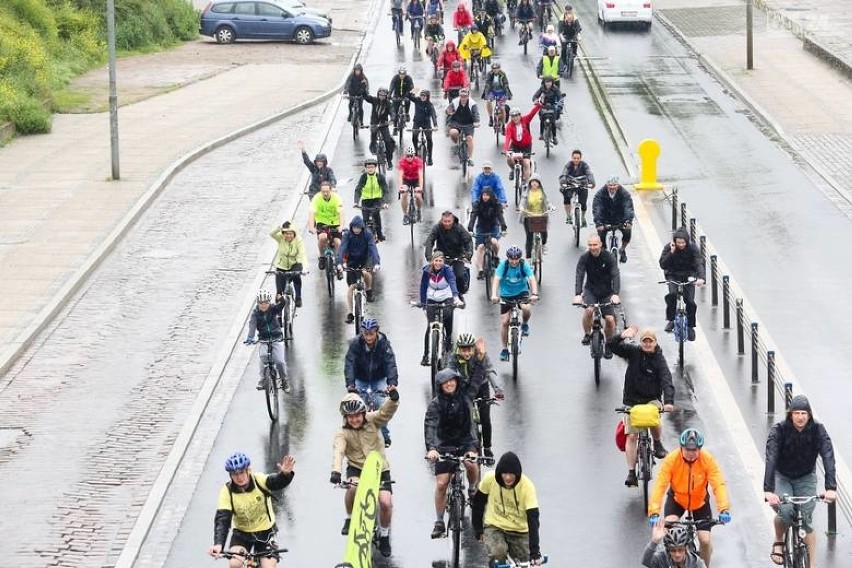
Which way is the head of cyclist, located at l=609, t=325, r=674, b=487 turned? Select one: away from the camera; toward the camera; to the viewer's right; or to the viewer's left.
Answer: toward the camera

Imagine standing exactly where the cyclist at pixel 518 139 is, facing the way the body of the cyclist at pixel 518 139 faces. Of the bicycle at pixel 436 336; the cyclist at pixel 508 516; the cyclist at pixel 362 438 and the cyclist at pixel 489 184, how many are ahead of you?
4

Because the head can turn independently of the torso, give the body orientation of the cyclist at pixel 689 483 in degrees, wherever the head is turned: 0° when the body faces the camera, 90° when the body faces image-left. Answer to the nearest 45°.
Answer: approximately 0°

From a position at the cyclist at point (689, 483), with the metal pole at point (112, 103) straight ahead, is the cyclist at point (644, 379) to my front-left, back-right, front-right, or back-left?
front-right

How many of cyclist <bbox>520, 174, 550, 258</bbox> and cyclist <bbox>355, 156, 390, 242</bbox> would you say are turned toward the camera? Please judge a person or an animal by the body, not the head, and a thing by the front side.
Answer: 2

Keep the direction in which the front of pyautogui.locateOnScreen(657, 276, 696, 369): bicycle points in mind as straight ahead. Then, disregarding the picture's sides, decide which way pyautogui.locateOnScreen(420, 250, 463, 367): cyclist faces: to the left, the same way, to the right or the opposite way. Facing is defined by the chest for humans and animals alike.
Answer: the same way

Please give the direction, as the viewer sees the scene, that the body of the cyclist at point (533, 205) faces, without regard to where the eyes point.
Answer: toward the camera

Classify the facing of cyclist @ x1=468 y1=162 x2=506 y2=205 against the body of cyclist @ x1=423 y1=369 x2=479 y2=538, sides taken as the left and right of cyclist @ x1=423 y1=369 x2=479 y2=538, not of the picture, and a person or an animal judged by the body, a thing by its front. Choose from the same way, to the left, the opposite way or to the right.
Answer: the same way

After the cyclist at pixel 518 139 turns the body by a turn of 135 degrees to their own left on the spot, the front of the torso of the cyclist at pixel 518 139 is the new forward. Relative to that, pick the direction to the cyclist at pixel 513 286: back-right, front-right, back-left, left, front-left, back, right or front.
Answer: back-right

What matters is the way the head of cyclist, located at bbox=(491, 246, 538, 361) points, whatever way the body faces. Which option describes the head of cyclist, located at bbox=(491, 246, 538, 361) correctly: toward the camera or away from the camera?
toward the camera

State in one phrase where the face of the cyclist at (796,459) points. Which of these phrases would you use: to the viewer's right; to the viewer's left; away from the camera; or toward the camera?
toward the camera

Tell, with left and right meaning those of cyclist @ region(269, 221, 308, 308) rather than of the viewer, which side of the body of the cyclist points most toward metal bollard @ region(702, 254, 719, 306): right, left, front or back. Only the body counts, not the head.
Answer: left

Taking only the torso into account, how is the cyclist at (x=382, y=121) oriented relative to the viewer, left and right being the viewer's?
facing the viewer

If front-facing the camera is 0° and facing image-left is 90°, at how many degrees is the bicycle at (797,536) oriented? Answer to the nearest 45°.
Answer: approximately 0°

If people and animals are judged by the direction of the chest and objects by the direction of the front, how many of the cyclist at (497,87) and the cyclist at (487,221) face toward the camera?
2

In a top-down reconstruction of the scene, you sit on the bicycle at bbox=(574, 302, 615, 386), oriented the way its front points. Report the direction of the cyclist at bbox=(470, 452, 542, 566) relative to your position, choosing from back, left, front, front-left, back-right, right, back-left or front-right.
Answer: front

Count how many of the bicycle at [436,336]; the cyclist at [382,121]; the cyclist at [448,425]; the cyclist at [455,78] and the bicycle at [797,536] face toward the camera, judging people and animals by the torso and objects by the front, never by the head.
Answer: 5

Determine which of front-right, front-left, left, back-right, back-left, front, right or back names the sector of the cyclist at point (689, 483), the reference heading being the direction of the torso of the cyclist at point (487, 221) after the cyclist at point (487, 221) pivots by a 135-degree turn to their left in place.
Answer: back-right

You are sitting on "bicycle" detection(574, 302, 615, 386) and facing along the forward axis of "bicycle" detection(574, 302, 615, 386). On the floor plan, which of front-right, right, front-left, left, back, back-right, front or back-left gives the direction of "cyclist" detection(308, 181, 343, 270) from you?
back-right

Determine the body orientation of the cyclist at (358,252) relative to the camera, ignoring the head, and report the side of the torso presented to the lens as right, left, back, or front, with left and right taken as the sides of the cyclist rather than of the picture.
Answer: front

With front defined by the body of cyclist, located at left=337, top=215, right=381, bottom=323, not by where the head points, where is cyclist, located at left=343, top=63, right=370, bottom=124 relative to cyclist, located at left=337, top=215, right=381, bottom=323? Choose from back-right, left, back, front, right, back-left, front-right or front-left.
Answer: back
